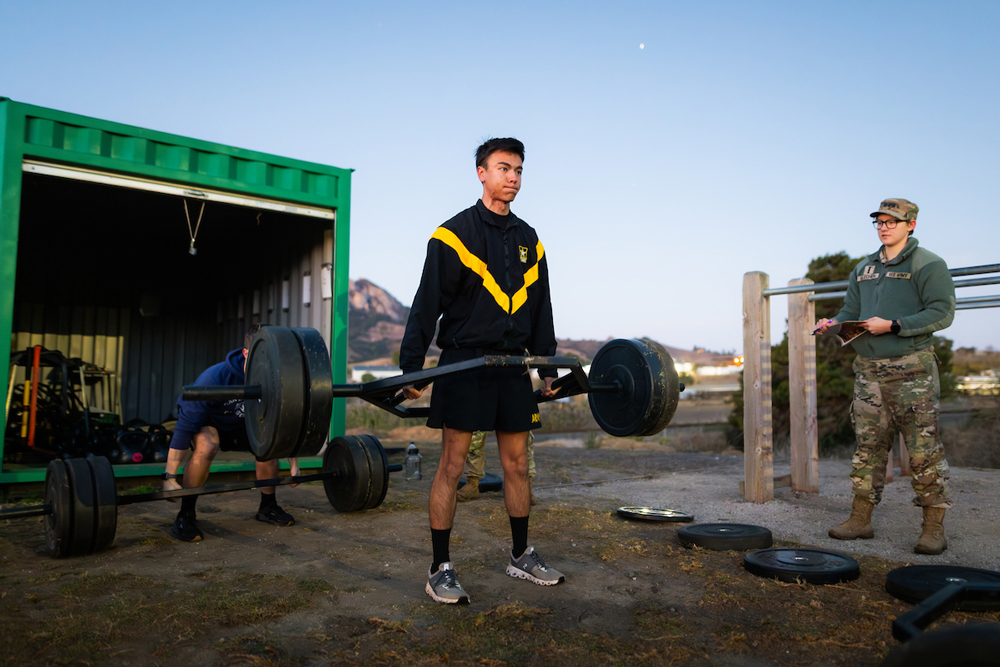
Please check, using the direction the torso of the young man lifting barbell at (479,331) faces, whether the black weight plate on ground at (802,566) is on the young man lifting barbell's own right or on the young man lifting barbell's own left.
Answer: on the young man lifting barbell's own left

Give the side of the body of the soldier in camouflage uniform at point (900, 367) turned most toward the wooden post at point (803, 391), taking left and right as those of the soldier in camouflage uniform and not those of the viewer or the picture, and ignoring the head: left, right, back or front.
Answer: right

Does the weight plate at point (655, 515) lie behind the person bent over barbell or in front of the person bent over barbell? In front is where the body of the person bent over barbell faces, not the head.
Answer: in front

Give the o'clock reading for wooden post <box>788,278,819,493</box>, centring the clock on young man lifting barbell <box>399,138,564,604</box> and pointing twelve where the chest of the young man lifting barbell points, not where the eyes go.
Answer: The wooden post is roughly at 9 o'clock from the young man lifting barbell.

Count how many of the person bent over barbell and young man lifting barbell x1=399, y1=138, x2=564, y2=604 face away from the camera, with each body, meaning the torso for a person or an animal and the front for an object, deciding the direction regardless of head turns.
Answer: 0

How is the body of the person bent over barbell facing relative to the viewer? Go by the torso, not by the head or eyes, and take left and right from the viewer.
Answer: facing the viewer and to the right of the viewer

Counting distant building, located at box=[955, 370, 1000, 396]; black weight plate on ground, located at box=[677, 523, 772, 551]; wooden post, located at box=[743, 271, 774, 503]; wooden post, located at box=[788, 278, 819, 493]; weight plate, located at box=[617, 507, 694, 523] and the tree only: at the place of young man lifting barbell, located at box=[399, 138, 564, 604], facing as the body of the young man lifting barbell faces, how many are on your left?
6

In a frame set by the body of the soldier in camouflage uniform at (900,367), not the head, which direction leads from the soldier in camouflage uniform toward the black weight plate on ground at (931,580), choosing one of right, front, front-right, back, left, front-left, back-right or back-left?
front-left

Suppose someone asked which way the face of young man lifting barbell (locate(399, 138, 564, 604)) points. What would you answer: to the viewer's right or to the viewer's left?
to the viewer's right

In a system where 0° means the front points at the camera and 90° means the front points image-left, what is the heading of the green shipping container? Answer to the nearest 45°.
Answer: approximately 315°

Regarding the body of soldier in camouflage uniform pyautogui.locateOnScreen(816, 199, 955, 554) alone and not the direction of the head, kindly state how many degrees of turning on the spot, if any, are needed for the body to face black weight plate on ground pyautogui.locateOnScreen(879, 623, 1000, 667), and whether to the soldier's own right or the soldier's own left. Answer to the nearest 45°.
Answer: approximately 45° to the soldier's own left

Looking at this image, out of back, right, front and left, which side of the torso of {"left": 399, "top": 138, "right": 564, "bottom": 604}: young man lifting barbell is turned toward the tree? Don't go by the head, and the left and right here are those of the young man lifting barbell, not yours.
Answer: left

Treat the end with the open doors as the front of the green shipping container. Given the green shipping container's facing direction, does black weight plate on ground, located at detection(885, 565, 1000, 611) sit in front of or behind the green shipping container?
in front
